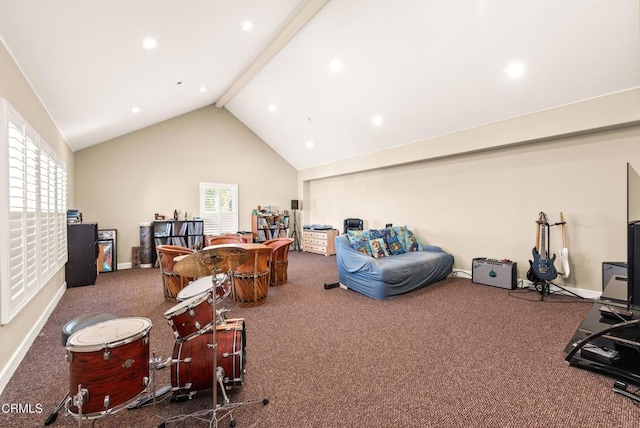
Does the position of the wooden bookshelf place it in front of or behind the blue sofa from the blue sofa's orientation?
behind

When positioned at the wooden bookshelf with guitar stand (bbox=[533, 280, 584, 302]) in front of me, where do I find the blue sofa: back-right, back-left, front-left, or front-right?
front-right

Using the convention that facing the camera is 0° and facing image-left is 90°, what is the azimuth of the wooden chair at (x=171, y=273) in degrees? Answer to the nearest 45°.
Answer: approximately 270°

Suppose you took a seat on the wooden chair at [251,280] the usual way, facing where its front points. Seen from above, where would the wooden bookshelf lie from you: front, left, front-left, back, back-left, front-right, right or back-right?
front-right

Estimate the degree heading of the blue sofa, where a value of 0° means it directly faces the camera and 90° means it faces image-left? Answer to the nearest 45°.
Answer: approximately 315°

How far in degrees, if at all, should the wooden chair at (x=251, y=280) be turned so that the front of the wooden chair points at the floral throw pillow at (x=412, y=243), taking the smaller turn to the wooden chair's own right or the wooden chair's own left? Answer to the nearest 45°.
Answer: approximately 135° to the wooden chair's own right

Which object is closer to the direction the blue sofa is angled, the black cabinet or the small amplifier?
the small amplifier

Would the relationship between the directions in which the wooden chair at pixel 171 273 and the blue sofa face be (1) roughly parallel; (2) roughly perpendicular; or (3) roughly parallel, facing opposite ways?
roughly perpendicular

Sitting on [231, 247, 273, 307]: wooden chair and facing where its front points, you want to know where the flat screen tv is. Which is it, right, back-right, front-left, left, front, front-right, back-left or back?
back

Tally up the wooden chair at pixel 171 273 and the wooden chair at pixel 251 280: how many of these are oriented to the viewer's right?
1

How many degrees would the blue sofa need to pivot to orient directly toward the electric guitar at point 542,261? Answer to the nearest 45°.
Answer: approximately 45° to its left

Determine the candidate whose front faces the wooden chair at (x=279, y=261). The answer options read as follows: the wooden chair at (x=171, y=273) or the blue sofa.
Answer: the wooden chair at (x=171, y=273)
